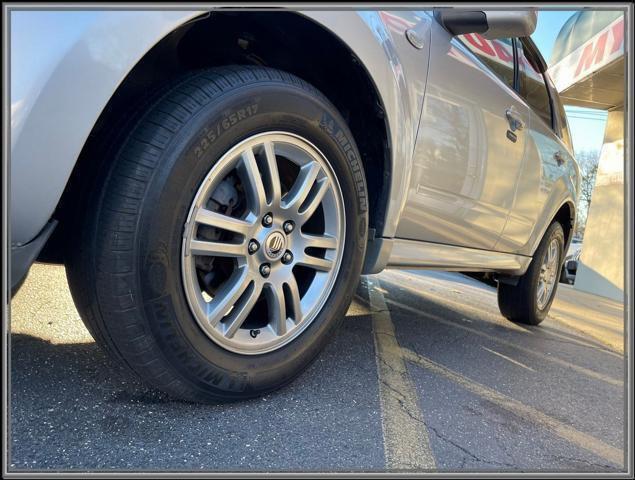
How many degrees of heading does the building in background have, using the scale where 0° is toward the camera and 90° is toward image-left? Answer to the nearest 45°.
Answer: approximately 45°

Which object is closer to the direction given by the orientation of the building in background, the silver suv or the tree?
the silver suv

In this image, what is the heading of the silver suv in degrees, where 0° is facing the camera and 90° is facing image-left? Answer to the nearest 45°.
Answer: approximately 45°

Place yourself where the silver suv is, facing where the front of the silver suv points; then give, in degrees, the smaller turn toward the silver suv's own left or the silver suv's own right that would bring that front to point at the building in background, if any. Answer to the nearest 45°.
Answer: approximately 180°

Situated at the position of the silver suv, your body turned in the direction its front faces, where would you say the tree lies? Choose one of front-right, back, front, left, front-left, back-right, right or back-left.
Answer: back
